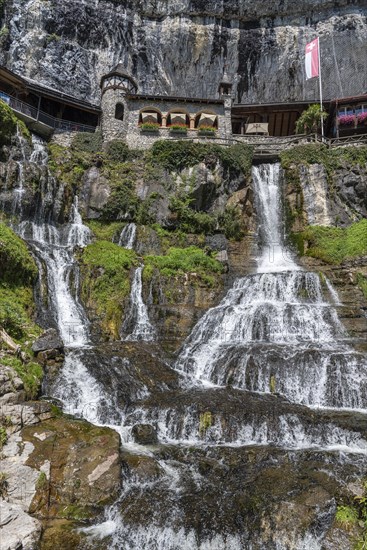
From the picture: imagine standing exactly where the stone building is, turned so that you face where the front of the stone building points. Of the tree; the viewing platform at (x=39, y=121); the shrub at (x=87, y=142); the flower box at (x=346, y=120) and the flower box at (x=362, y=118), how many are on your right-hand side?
2

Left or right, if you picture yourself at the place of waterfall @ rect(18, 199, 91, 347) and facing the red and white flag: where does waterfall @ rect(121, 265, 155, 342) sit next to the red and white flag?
right

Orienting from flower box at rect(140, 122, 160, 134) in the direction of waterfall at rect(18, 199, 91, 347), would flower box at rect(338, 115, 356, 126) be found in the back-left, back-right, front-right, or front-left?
back-left

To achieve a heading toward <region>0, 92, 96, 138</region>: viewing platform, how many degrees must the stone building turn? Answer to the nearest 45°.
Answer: approximately 90° to its right

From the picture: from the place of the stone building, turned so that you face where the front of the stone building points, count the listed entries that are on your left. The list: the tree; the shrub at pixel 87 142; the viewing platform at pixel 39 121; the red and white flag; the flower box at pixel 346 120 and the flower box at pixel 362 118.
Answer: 4

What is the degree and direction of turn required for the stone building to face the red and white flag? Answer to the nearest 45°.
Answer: approximately 90° to its left

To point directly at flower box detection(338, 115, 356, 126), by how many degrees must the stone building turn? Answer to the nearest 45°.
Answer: approximately 90° to its left

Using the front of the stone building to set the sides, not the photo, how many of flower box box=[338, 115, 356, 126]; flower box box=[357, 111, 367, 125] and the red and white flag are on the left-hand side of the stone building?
3

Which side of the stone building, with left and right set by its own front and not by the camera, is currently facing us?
front

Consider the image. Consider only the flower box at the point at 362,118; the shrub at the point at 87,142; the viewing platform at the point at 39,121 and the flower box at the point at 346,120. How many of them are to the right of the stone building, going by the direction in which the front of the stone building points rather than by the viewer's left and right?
2

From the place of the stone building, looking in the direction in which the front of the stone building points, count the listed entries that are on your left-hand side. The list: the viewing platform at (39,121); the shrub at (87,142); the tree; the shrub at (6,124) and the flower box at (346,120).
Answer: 2

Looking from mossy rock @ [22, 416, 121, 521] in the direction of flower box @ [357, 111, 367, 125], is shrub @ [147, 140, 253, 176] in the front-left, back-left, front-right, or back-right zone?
front-left

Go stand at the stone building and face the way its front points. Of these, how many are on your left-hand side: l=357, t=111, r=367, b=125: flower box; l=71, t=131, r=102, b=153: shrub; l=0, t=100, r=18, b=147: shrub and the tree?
2

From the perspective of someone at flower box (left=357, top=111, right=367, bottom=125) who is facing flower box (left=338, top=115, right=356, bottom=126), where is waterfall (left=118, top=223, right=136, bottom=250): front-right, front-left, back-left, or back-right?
front-left
